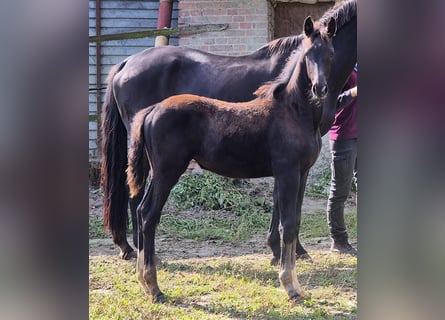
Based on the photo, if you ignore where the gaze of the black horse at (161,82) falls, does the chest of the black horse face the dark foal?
no

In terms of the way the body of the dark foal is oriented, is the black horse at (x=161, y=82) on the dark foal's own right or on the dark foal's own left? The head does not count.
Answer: on the dark foal's own left

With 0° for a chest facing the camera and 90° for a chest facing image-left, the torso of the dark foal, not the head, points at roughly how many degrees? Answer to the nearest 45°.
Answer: approximately 270°

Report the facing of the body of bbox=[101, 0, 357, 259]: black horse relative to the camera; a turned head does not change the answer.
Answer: to the viewer's right

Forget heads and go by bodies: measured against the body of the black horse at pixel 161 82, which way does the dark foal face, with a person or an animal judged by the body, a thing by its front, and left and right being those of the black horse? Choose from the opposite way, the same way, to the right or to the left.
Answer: the same way
